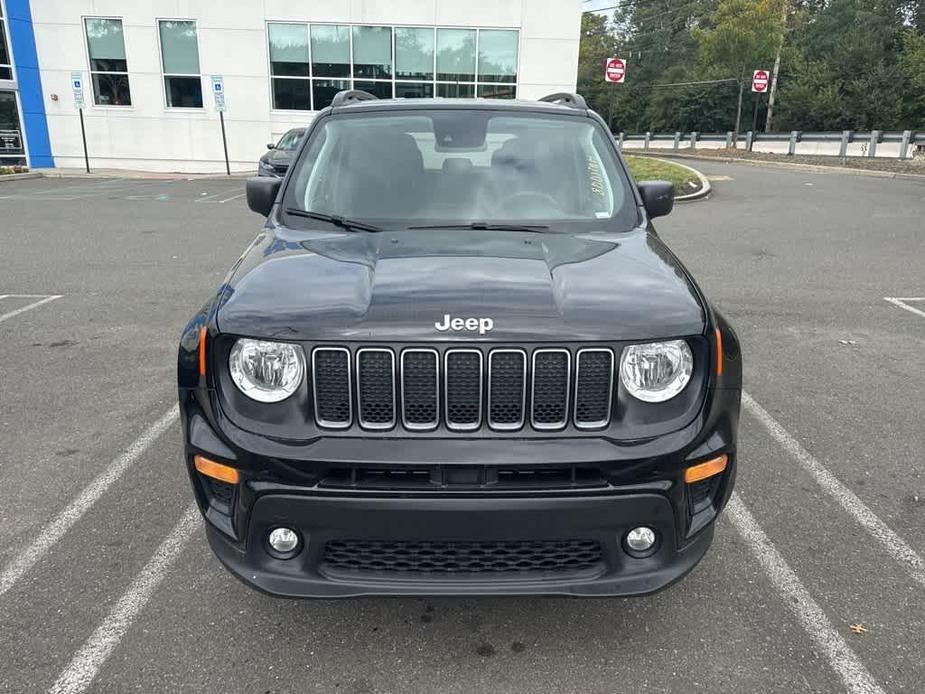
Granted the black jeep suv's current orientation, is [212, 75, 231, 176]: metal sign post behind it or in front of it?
behind

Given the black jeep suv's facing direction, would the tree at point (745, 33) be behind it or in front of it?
behind

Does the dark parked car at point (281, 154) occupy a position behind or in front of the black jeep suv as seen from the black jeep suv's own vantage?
behind

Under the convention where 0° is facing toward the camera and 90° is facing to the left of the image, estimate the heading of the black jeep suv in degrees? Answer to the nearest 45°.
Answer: approximately 0°

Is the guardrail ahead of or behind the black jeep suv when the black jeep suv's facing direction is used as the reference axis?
behind

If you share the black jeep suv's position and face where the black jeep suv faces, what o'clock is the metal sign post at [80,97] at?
The metal sign post is roughly at 5 o'clock from the black jeep suv.
